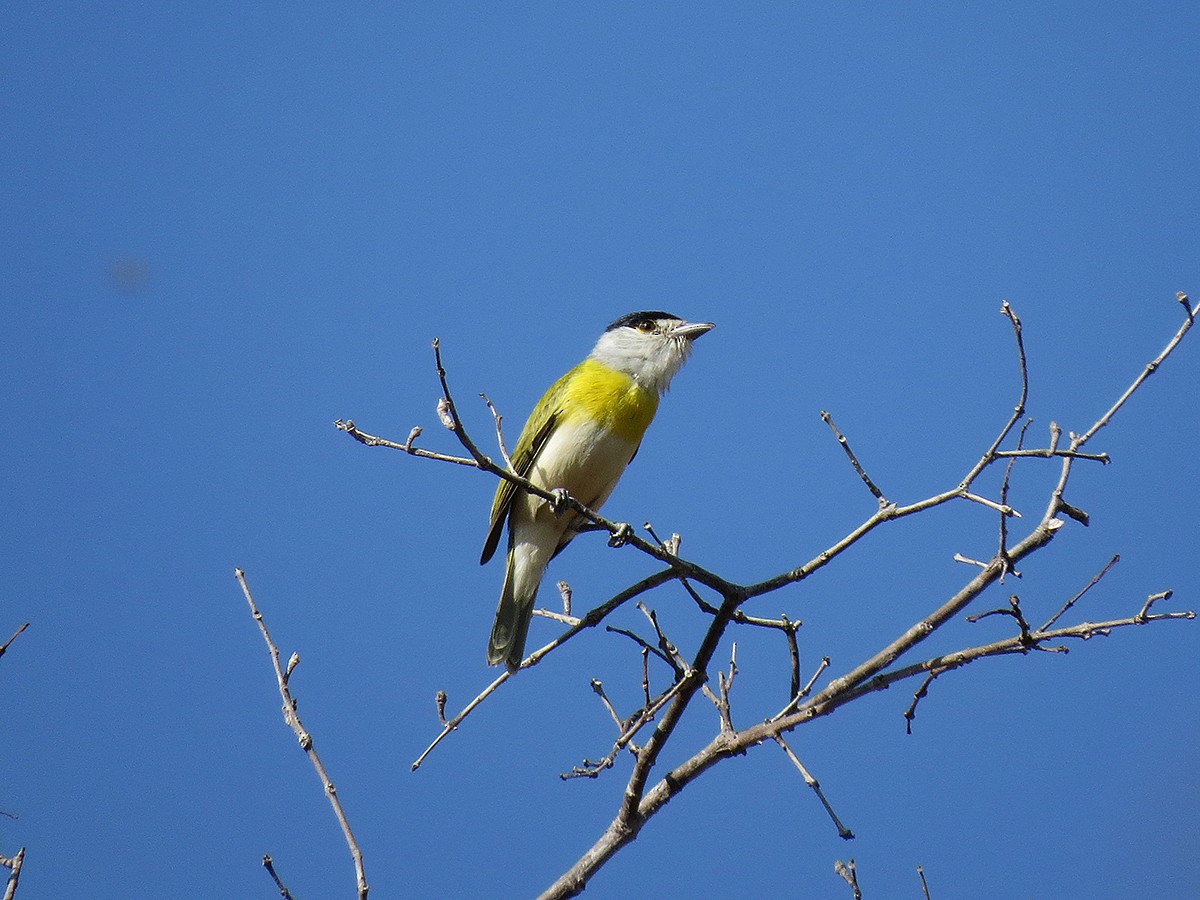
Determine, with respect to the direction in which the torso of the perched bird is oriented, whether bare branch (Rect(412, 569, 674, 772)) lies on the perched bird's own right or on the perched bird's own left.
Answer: on the perched bird's own right

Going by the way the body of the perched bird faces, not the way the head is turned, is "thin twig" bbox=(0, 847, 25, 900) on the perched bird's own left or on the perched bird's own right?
on the perched bird's own right

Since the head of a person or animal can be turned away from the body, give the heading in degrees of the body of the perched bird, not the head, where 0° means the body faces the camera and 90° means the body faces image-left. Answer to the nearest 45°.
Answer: approximately 315°

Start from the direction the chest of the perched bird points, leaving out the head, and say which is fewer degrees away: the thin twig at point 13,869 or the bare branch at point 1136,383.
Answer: the bare branch
